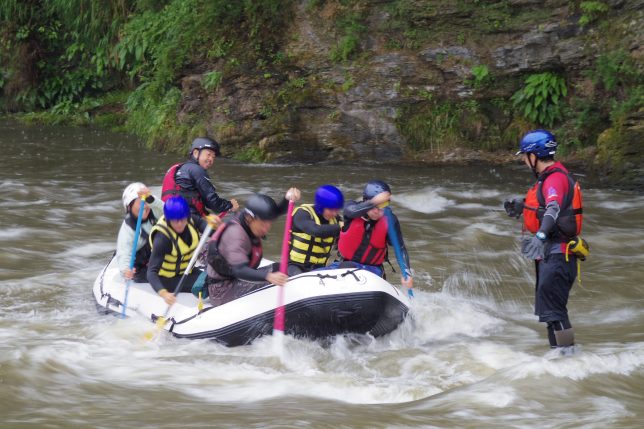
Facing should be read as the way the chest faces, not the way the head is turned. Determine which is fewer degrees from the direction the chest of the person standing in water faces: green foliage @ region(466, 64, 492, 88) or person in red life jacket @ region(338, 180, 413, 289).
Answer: the person in red life jacket

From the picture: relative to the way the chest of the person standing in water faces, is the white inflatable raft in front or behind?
in front

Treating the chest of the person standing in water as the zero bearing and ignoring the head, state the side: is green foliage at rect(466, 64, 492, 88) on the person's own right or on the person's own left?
on the person's own right

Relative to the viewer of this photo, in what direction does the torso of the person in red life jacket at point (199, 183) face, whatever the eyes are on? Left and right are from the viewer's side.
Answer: facing to the right of the viewer

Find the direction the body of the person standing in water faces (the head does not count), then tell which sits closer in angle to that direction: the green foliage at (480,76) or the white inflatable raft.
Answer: the white inflatable raft

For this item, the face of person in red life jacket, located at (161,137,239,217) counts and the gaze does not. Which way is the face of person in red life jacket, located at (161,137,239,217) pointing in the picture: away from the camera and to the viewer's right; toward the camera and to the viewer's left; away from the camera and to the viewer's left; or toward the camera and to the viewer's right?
toward the camera and to the viewer's right

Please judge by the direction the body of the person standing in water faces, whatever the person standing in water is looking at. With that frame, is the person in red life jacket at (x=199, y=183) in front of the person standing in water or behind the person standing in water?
in front

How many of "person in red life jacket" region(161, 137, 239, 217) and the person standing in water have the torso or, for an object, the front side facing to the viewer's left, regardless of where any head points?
1

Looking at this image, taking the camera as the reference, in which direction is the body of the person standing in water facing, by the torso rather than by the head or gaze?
to the viewer's left

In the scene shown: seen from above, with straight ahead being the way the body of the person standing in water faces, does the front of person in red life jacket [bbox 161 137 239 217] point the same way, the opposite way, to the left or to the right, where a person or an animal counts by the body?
the opposite way
